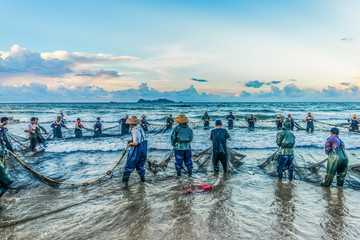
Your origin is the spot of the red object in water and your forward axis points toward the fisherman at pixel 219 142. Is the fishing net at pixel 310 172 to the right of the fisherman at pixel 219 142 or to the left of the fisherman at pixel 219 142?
right

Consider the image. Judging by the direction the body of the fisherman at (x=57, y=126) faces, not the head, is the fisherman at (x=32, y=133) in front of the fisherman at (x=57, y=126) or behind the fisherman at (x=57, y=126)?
in front

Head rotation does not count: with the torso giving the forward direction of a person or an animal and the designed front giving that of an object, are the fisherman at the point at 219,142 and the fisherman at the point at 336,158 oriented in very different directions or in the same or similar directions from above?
same or similar directions

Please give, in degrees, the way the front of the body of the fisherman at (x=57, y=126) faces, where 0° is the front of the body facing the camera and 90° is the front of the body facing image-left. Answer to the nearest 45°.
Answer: approximately 0°
